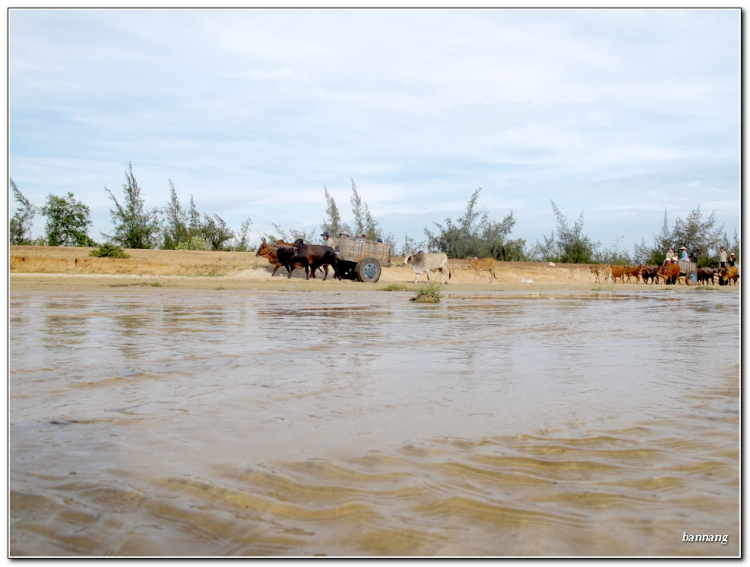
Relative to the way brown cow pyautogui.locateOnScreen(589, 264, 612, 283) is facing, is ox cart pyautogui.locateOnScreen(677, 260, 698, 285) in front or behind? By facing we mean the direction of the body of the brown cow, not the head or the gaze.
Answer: behind

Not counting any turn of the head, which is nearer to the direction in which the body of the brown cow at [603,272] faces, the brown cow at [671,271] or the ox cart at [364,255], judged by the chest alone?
the ox cart

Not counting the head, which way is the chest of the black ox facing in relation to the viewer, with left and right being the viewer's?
facing to the left of the viewer

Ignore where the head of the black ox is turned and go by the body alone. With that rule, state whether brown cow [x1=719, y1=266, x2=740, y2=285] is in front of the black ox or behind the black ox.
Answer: behind

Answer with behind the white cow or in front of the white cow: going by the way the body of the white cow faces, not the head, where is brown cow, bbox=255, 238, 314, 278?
in front

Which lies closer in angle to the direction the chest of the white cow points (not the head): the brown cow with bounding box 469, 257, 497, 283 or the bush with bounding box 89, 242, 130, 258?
the bush

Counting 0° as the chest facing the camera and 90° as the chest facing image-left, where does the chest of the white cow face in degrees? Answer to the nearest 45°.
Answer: approximately 90°

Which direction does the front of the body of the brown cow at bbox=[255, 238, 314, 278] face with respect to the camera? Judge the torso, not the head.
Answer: to the viewer's left

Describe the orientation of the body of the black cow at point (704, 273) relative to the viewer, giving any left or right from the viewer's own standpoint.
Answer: facing to the left of the viewer

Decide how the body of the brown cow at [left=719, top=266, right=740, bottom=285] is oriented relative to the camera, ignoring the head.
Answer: to the viewer's left

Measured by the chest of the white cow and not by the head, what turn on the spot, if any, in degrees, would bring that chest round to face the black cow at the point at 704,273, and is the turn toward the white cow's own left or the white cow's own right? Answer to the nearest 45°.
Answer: approximately 135° to the white cow's own right

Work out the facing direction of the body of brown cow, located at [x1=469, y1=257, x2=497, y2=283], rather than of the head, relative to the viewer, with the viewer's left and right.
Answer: facing to the left of the viewer

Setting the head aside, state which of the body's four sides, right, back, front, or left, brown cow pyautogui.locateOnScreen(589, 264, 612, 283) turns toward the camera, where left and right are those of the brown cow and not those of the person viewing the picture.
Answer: left
